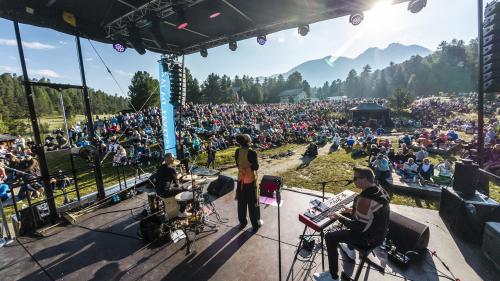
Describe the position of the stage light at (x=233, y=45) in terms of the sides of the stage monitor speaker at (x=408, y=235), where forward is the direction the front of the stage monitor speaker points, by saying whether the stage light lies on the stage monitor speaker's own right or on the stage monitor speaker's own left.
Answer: on the stage monitor speaker's own right

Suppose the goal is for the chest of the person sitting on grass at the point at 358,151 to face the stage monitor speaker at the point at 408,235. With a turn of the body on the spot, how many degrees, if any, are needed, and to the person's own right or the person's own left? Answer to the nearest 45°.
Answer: approximately 45° to the person's own left

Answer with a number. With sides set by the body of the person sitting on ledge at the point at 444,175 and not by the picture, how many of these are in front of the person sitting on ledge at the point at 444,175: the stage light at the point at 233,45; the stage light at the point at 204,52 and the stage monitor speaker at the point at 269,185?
3

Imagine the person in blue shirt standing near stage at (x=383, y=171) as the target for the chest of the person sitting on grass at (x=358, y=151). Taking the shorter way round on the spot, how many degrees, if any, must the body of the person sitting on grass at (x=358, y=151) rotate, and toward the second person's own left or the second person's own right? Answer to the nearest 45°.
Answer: approximately 45° to the second person's own left

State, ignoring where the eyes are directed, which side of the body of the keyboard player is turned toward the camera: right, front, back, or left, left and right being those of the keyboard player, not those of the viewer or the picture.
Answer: left

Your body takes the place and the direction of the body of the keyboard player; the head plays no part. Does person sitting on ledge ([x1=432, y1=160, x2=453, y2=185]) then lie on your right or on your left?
on your right

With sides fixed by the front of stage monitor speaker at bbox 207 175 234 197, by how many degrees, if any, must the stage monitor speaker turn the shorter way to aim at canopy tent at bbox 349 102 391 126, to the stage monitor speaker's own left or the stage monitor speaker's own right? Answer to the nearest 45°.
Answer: approximately 180°

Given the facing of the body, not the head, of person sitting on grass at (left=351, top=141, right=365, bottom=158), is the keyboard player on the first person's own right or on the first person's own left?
on the first person's own left

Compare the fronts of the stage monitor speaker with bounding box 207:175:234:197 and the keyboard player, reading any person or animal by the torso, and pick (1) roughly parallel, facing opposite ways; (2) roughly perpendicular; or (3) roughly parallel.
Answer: roughly perpendicular

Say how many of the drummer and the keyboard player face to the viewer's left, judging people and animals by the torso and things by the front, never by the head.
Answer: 1

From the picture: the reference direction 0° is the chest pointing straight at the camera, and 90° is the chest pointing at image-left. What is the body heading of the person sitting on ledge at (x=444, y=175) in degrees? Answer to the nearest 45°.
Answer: approximately 45°
